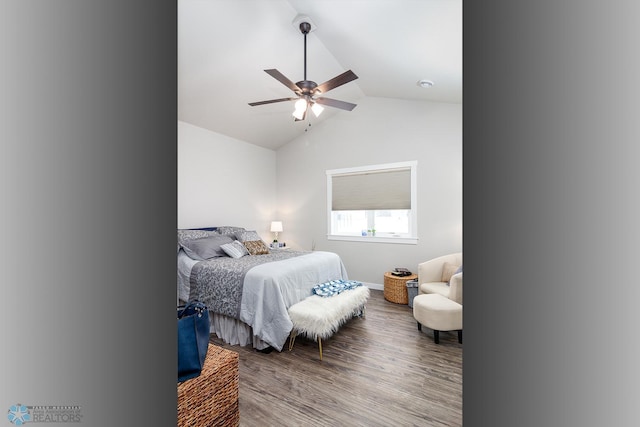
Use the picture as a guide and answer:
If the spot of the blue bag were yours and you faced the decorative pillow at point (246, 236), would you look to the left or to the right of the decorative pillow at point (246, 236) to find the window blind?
right

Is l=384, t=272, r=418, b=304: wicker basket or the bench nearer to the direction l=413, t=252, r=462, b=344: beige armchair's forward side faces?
the bench

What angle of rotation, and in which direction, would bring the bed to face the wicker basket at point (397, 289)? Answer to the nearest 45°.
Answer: approximately 45° to its left

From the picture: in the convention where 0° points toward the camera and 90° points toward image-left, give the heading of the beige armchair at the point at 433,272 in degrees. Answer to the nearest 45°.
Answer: approximately 45°

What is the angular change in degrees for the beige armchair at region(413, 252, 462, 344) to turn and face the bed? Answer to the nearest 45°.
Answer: approximately 45° to its right

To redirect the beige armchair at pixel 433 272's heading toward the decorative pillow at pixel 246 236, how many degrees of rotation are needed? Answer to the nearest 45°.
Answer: approximately 45° to its right

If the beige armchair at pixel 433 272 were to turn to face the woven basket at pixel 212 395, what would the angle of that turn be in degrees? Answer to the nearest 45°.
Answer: approximately 45° to its left

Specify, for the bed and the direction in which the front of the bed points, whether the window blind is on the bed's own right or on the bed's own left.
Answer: on the bed's own left
